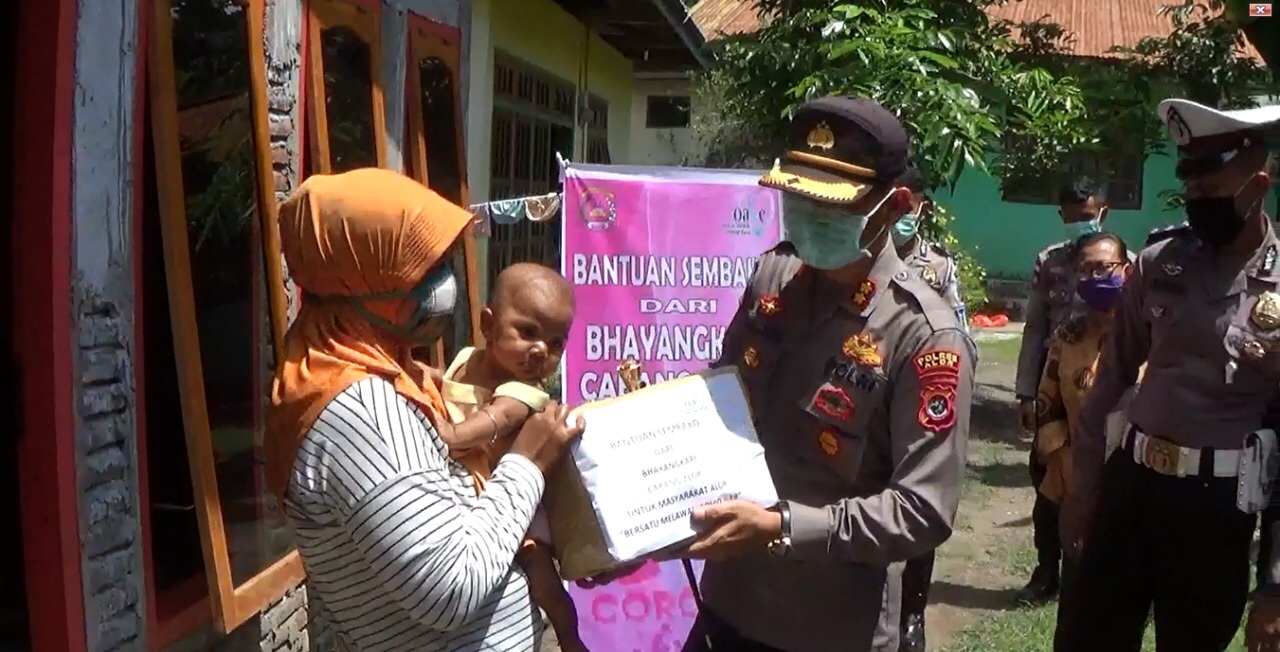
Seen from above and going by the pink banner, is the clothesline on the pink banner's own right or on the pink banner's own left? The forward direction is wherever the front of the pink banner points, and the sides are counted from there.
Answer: on the pink banner's own right

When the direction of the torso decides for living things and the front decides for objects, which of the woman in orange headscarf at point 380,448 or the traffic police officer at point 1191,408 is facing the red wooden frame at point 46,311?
the traffic police officer

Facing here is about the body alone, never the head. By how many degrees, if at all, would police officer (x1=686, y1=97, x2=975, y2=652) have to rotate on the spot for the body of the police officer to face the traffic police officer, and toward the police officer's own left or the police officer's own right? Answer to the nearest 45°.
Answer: approximately 180°

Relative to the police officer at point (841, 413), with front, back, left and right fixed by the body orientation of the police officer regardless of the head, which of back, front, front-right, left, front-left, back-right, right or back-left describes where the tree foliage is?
back-right

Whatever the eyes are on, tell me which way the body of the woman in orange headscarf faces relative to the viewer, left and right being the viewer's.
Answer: facing to the right of the viewer

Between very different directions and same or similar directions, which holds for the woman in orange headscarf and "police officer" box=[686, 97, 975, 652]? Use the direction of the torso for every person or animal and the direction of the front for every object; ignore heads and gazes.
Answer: very different directions

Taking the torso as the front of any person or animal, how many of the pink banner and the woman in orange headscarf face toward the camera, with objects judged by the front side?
1

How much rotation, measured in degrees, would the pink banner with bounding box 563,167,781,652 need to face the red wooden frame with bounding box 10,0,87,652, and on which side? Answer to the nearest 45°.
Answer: approximately 45° to its right

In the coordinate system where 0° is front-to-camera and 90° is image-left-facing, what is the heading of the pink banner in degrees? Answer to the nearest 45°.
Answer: approximately 0°

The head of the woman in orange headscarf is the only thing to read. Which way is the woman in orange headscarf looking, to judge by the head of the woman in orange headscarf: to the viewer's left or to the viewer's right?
to the viewer's right
